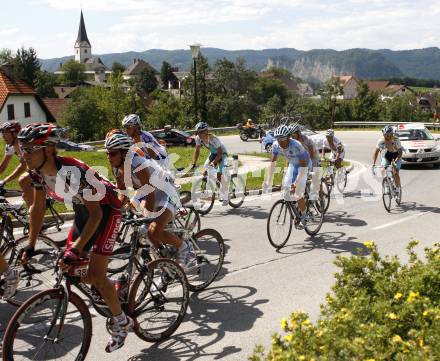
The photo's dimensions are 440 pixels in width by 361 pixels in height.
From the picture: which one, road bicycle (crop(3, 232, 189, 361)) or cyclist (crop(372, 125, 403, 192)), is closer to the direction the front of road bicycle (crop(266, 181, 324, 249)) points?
the road bicycle

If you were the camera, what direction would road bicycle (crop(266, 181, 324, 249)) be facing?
facing the viewer and to the left of the viewer

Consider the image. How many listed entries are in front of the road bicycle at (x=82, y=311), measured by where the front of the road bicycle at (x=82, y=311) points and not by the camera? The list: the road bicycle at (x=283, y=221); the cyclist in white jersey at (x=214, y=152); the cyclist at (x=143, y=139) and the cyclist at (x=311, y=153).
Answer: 0

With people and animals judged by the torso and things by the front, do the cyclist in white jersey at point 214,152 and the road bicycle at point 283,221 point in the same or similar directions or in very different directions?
same or similar directions

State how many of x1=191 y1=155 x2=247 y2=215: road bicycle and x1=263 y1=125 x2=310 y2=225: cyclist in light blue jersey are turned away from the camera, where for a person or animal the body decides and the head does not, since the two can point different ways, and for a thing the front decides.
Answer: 0

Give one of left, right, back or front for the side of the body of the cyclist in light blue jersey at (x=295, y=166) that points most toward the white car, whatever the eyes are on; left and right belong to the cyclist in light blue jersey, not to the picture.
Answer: back

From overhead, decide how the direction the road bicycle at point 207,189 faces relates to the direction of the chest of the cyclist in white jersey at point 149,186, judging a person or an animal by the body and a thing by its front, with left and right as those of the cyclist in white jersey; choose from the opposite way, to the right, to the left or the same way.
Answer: the same way

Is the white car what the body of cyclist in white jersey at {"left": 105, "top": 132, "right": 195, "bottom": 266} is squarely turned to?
no

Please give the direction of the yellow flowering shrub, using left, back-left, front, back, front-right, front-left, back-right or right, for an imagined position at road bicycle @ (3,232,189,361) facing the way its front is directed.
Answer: left

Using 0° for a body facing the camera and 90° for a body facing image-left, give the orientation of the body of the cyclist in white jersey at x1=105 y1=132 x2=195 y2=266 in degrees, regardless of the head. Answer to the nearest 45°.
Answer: approximately 45°

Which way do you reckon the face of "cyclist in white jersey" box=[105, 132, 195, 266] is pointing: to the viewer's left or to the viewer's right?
to the viewer's left

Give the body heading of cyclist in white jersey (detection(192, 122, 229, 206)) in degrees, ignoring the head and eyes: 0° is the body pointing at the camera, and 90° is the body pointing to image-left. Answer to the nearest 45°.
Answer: approximately 45°

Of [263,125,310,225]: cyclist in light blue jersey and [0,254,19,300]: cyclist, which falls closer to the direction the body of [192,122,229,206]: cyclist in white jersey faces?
the cyclist

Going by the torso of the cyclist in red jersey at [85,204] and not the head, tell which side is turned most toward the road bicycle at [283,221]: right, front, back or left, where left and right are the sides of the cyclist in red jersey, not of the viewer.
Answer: back

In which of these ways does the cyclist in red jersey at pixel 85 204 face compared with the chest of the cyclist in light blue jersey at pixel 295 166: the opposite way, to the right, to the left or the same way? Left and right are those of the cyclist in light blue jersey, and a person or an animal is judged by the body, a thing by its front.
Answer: the same way

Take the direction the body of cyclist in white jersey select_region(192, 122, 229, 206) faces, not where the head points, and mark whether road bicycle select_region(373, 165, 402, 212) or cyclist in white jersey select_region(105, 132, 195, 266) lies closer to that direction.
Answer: the cyclist in white jersey

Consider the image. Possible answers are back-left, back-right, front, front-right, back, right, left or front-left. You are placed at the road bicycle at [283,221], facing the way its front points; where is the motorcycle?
back-right

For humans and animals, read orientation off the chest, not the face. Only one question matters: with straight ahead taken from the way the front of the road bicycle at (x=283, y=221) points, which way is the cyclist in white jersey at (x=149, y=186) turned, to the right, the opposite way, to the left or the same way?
the same way

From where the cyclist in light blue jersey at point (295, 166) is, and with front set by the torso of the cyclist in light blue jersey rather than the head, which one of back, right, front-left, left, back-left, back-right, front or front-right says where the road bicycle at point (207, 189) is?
right
